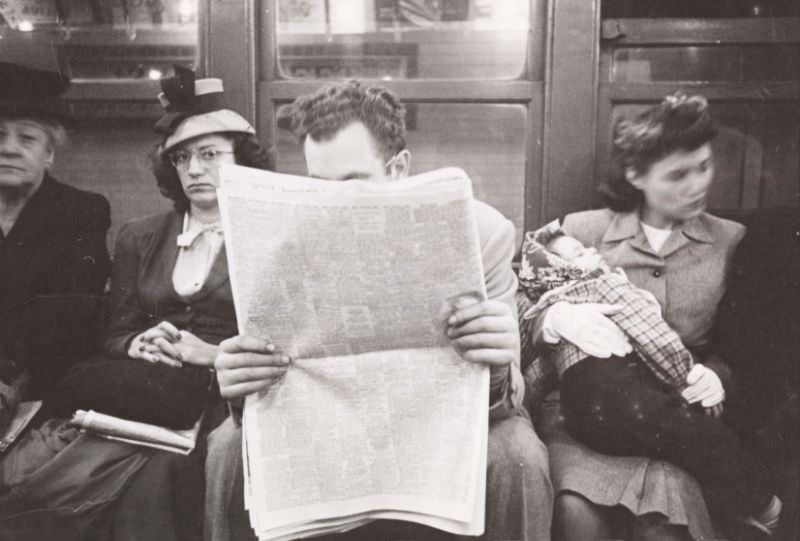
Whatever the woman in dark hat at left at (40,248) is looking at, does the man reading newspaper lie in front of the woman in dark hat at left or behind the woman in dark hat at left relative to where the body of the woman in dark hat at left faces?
in front

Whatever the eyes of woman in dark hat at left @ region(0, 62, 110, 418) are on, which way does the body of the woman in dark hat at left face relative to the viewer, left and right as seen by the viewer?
facing the viewer

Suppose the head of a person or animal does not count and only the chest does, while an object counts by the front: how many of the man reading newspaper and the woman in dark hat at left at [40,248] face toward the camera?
2

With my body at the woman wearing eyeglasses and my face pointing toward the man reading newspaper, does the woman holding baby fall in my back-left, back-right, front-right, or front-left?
front-left

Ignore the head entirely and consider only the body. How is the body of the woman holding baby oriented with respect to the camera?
toward the camera

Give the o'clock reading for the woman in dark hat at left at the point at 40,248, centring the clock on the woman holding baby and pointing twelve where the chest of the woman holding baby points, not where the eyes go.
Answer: The woman in dark hat at left is roughly at 3 o'clock from the woman holding baby.

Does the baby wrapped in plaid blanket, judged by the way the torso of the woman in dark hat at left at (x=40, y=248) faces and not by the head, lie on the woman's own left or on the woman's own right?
on the woman's own left

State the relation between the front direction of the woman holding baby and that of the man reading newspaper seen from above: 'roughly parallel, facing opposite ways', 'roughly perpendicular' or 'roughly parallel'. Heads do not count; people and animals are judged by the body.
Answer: roughly parallel

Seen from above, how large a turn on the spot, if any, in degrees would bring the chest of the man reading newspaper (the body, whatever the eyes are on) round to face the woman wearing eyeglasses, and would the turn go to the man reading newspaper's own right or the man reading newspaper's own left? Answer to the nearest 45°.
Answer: approximately 135° to the man reading newspaper's own right

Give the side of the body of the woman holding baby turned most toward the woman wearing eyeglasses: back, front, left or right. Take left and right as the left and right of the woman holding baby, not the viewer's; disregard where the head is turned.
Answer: right
